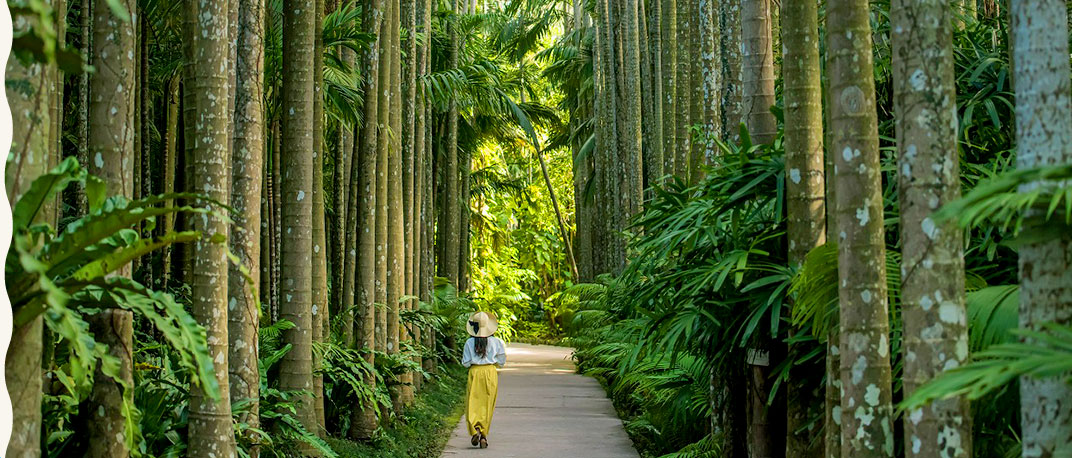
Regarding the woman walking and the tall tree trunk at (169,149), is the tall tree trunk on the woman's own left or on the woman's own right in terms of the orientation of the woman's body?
on the woman's own left

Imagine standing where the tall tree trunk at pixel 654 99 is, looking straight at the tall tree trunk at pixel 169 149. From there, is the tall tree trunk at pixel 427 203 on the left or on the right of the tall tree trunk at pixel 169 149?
right

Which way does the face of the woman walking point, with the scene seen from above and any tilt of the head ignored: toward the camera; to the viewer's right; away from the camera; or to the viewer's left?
away from the camera

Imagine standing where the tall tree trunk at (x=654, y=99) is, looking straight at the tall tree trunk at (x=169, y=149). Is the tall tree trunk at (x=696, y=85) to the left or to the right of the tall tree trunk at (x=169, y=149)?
left

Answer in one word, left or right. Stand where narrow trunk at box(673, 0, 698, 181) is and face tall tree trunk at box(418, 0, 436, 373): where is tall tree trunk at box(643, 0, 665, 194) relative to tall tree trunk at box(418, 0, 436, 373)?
right

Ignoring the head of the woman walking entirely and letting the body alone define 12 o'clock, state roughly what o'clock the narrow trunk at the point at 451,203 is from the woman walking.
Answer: The narrow trunk is roughly at 12 o'clock from the woman walking.

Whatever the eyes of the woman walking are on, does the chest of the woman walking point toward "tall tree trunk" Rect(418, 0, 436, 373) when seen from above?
yes

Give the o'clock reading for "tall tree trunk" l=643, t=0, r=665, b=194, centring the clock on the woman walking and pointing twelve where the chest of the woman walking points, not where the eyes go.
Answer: The tall tree trunk is roughly at 1 o'clock from the woman walking.

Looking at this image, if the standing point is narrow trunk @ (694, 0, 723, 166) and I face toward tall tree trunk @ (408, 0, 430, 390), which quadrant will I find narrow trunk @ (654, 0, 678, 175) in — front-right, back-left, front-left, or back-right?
front-right

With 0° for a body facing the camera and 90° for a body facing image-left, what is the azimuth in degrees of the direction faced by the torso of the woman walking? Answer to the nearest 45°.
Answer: approximately 180°

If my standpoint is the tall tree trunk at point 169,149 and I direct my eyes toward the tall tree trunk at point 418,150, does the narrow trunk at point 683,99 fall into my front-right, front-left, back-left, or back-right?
front-right
